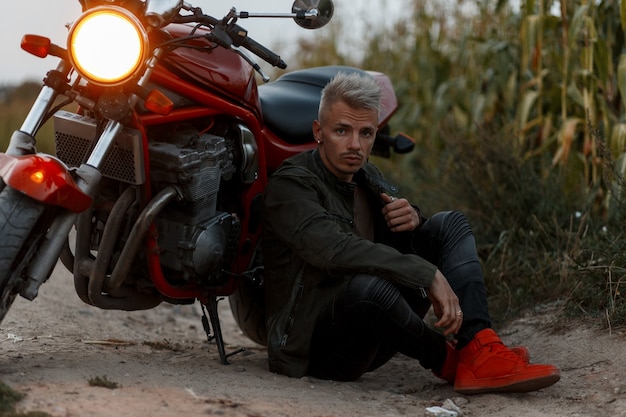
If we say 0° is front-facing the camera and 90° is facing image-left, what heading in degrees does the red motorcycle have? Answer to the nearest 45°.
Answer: approximately 45°
